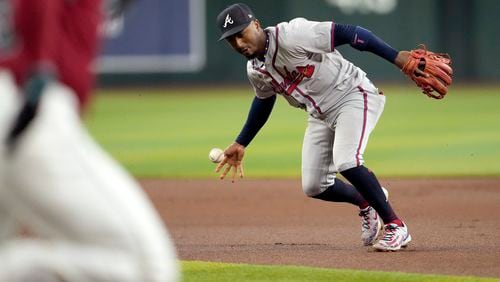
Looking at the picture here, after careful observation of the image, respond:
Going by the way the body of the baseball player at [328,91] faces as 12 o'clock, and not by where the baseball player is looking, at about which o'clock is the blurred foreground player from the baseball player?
The blurred foreground player is roughly at 11 o'clock from the baseball player.

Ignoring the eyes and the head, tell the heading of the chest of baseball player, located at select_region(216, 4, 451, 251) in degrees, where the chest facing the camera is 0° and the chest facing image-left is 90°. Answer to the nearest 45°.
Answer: approximately 45°
